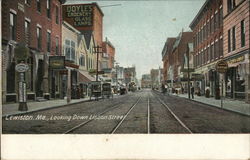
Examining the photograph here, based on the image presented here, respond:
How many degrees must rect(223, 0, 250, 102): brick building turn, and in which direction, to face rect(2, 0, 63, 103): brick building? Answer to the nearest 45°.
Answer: approximately 45° to its right

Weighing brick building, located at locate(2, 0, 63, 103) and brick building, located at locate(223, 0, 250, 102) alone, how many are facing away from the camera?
0

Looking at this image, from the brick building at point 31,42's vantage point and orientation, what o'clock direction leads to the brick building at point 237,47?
the brick building at point 237,47 is roughly at 11 o'clock from the brick building at point 31,42.

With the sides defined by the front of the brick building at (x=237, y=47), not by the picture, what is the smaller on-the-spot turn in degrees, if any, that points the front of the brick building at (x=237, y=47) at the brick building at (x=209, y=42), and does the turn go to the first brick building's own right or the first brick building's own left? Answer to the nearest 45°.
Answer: approximately 135° to the first brick building's own right

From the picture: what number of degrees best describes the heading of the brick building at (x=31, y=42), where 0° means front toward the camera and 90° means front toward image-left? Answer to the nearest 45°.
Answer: approximately 315°

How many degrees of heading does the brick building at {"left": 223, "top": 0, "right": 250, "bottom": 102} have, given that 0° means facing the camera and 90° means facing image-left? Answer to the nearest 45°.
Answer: approximately 45°

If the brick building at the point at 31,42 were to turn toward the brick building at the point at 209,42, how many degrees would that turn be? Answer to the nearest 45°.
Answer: approximately 45° to its left
